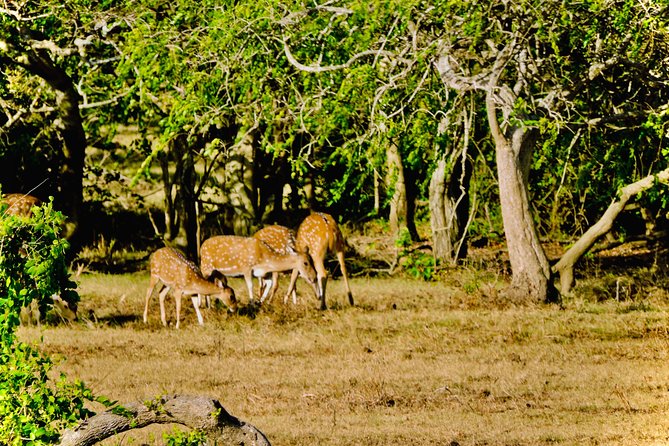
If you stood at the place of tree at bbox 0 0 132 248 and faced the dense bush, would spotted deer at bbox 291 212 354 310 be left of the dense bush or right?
left

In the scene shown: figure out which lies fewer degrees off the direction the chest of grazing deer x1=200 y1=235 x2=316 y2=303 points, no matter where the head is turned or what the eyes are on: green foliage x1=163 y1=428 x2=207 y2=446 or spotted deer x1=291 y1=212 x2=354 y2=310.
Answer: the spotted deer

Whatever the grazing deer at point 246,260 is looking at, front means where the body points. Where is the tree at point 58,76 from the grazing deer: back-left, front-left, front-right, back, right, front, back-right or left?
back-left

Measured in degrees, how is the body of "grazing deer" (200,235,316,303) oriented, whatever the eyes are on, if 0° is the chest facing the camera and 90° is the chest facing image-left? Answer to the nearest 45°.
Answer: approximately 270°

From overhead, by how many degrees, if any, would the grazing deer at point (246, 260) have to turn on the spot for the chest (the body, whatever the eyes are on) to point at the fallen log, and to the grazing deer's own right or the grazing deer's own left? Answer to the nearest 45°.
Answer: approximately 90° to the grazing deer's own right
